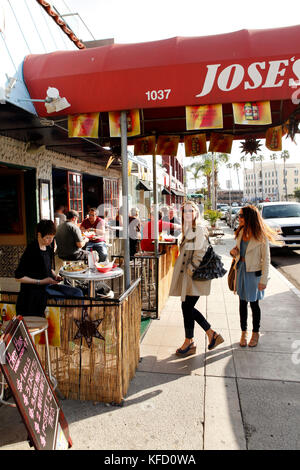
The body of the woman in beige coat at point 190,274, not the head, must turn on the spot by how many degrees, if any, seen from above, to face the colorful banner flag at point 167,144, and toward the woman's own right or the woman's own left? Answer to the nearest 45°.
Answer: approximately 135° to the woman's own right

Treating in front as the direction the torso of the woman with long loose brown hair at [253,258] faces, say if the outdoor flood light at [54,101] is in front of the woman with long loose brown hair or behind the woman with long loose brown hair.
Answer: in front

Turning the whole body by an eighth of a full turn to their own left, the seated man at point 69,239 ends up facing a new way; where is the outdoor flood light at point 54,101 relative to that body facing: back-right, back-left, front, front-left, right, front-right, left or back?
back

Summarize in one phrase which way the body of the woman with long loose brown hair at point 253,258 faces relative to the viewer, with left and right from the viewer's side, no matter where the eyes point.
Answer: facing the viewer and to the left of the viewer

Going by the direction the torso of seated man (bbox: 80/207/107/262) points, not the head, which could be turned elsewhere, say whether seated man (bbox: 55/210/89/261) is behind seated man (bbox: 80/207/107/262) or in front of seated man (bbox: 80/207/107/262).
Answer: in front

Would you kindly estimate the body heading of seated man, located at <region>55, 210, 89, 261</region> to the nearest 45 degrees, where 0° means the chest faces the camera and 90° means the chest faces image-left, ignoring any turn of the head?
approximately 225°
